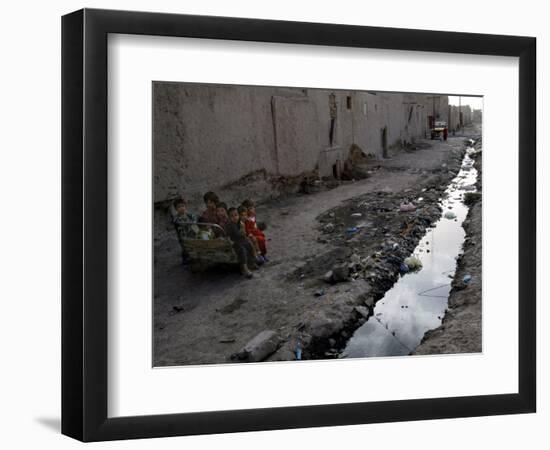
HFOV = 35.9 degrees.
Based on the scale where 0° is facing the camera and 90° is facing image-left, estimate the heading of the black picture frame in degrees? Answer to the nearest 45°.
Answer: approximately 315°
